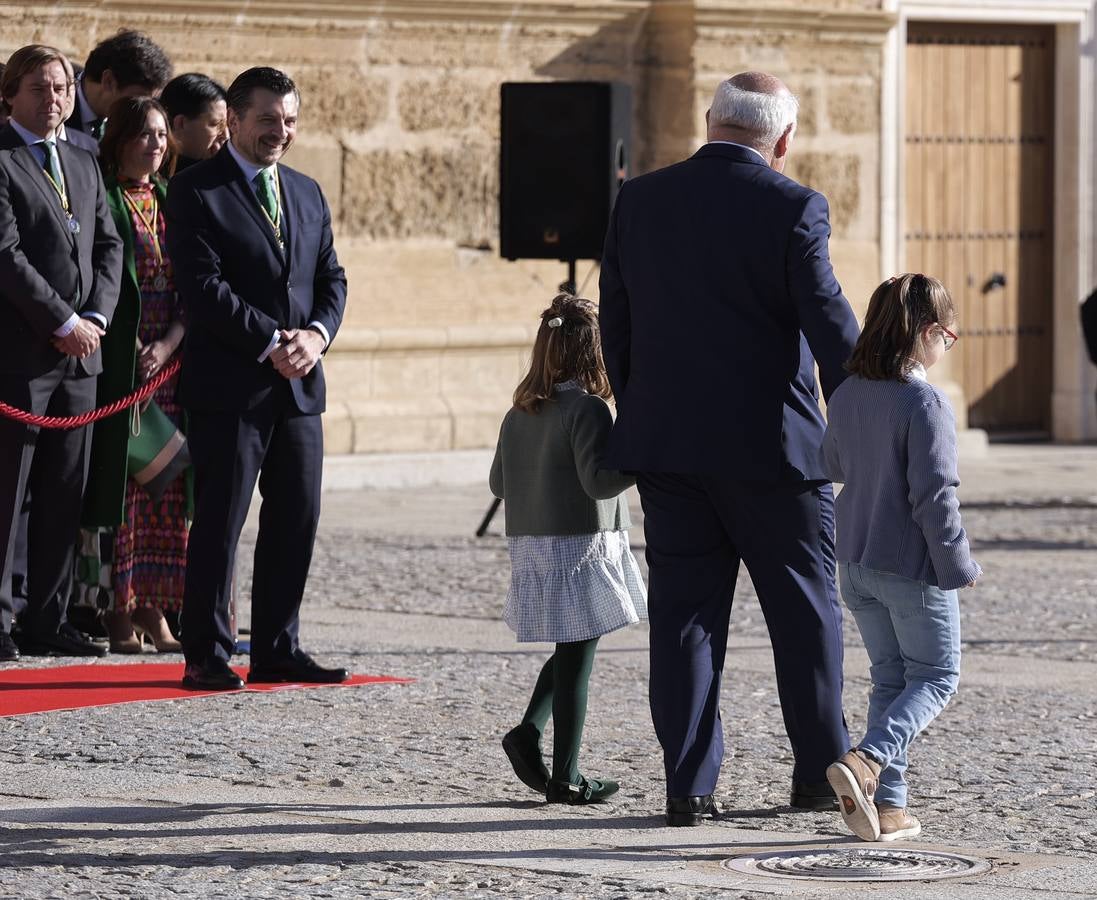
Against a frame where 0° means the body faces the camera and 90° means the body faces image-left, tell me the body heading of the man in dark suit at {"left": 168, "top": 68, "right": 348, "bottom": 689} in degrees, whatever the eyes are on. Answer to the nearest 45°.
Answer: approximately 315°

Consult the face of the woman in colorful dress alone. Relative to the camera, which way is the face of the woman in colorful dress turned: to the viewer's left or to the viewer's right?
to the viewer's right

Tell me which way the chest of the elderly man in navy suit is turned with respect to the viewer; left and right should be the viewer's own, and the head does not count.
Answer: facing away from the viewer

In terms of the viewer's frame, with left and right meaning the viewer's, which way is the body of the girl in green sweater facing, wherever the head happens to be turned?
facing away from the viewer and to the right of the viewer

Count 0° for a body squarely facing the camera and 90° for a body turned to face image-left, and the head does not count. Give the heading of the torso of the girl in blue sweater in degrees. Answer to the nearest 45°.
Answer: approximately 225°

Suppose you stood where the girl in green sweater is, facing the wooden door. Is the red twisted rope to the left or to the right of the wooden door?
left

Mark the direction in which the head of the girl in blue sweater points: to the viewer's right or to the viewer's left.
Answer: to the viewer's right

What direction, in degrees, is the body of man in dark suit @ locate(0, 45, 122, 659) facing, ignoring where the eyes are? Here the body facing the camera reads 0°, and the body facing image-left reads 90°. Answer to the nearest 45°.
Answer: approximately 315°

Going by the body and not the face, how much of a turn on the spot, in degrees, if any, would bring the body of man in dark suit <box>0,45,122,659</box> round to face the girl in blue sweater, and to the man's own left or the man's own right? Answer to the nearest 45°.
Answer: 0° — they already face them

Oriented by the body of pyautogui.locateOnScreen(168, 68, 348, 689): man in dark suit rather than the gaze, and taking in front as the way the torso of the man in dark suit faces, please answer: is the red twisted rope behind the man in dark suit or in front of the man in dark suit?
behind
